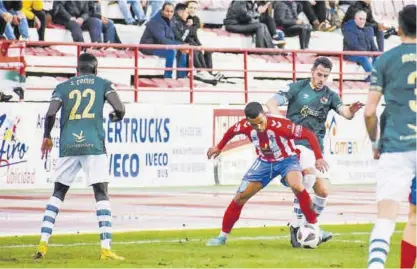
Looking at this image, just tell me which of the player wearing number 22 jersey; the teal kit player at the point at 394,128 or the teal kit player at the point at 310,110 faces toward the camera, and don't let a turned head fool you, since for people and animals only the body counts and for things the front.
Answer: the teal kit player at the point at 310,110

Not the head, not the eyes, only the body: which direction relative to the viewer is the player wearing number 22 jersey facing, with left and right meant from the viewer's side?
facing away from the viewer

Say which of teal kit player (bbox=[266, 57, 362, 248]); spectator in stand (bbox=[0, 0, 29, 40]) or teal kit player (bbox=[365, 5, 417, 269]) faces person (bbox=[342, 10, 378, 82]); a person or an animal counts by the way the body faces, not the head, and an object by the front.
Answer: teal kit player (bbox=[365, 5, 417, 269])

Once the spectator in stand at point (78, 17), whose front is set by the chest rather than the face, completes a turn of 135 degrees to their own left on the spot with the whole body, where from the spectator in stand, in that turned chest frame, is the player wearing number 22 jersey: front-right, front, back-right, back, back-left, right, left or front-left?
back

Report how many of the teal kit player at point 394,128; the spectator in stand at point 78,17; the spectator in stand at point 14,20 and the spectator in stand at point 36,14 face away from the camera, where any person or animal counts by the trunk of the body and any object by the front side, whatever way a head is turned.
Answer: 1

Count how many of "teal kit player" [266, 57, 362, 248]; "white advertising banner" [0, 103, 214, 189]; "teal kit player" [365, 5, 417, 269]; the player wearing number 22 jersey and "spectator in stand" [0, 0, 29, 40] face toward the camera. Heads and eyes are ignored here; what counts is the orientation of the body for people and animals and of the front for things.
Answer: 3

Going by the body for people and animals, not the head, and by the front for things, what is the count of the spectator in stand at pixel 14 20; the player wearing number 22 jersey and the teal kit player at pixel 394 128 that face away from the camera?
2

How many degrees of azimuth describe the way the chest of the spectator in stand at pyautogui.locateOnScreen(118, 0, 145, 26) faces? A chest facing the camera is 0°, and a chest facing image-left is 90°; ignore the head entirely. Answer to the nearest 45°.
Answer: approximately 315°

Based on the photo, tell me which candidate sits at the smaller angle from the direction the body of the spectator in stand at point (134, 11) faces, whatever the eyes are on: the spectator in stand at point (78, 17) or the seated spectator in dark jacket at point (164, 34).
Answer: the seated spectator in dark jacket

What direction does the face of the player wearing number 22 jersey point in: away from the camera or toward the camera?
away from the camera

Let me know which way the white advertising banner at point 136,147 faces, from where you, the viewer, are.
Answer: facing the viewer

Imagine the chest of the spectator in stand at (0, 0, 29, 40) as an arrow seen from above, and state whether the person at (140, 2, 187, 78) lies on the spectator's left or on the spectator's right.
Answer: on the spectator's left

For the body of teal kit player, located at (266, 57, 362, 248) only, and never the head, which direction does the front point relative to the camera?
toward the camera

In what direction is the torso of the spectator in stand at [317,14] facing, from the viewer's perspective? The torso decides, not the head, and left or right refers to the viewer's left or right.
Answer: facing the viewer and to the right of the viewer
